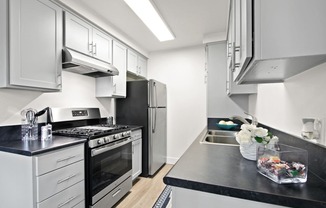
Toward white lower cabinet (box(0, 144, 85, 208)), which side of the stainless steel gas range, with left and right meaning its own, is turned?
right

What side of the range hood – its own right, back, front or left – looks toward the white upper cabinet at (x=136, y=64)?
left

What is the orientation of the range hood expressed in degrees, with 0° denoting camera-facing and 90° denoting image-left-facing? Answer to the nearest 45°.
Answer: approximately 315°

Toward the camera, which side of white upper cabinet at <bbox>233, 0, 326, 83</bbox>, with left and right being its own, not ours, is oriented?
left

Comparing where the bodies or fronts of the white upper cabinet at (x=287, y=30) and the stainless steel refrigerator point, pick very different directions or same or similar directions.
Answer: very different directions

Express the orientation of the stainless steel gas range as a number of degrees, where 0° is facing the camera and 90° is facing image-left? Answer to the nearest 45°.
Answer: approximately 315°
